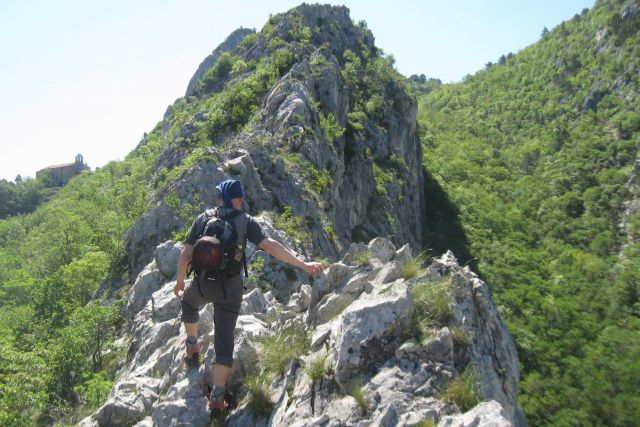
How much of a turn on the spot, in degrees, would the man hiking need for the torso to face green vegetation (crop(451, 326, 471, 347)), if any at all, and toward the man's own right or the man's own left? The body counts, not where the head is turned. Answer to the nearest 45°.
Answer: approximately 90° to the man's own right

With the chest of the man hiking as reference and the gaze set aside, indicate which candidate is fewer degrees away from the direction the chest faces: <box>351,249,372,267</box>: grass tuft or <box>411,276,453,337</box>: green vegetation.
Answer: the grass tuft

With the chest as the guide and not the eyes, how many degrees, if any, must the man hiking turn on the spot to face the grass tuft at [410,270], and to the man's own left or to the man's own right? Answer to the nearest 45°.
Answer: approximately 90° to the man's own right

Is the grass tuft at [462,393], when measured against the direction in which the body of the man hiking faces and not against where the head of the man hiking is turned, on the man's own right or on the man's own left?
on the man's own right

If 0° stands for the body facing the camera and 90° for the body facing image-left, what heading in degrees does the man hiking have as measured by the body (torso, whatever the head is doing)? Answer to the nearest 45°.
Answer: approximately 180°
